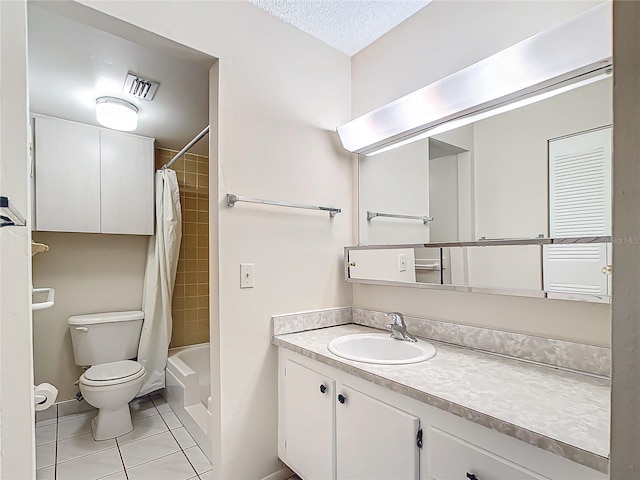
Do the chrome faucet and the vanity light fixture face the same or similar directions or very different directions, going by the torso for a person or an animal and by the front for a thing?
same or similar directions

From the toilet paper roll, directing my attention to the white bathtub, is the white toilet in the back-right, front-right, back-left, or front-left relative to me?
front-left

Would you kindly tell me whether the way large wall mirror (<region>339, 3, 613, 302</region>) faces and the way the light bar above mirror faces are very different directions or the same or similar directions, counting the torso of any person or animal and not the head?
same or similar directions

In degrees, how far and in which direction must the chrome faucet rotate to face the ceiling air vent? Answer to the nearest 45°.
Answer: approximately 45° to its right

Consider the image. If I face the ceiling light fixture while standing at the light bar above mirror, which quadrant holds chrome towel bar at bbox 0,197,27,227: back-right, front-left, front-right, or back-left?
front-left

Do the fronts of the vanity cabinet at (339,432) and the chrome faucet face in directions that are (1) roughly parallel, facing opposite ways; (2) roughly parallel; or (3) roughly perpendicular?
roughly parallel

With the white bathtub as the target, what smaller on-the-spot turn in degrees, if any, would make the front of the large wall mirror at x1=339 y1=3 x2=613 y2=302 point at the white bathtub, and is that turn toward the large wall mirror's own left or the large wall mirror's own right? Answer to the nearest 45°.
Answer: approximately 45° to the large wall mirror's own right

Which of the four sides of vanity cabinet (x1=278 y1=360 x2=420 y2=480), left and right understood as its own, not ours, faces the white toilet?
right

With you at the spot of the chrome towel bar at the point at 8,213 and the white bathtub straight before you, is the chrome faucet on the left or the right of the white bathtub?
right

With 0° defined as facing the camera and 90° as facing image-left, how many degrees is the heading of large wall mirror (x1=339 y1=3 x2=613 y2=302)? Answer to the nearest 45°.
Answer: approximately 45°

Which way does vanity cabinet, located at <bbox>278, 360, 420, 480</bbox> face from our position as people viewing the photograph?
facing the viewer and to the left of the viewer

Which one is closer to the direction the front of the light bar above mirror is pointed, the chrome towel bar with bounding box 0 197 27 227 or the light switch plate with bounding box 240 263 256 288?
the chrome towel bar
